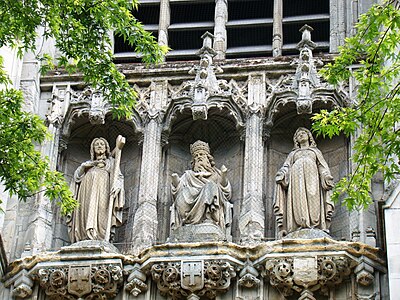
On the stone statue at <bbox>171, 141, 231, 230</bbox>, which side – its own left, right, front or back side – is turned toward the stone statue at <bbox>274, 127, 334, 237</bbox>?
left

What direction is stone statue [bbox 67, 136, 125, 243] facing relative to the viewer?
toward the camera

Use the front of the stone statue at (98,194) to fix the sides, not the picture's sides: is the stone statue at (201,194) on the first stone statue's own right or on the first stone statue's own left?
on the first stone statue's own left

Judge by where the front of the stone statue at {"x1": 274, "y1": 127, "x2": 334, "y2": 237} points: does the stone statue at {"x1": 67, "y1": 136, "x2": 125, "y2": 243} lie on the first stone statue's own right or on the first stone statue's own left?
on the first stone statue's own right

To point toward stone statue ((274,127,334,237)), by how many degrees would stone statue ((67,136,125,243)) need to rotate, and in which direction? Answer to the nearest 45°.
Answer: approximately 90° to its left

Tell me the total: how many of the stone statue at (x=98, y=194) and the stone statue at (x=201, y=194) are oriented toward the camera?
2

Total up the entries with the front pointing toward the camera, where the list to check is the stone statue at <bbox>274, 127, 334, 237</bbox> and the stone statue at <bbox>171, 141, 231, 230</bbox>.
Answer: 2

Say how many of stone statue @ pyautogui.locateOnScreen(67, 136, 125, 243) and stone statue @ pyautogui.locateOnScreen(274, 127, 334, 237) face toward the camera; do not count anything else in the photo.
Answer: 2

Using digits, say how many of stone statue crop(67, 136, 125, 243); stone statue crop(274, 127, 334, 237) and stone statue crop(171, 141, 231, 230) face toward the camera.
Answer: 3

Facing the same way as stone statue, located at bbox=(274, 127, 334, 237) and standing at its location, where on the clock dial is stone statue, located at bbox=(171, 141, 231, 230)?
stone statue, located at bbox=(171, 141, 231, 230) is roughly at 3 o'clock from stone statue, located at bbox=(274, 127, 334, 237).

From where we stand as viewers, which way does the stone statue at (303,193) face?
facing the viewer
